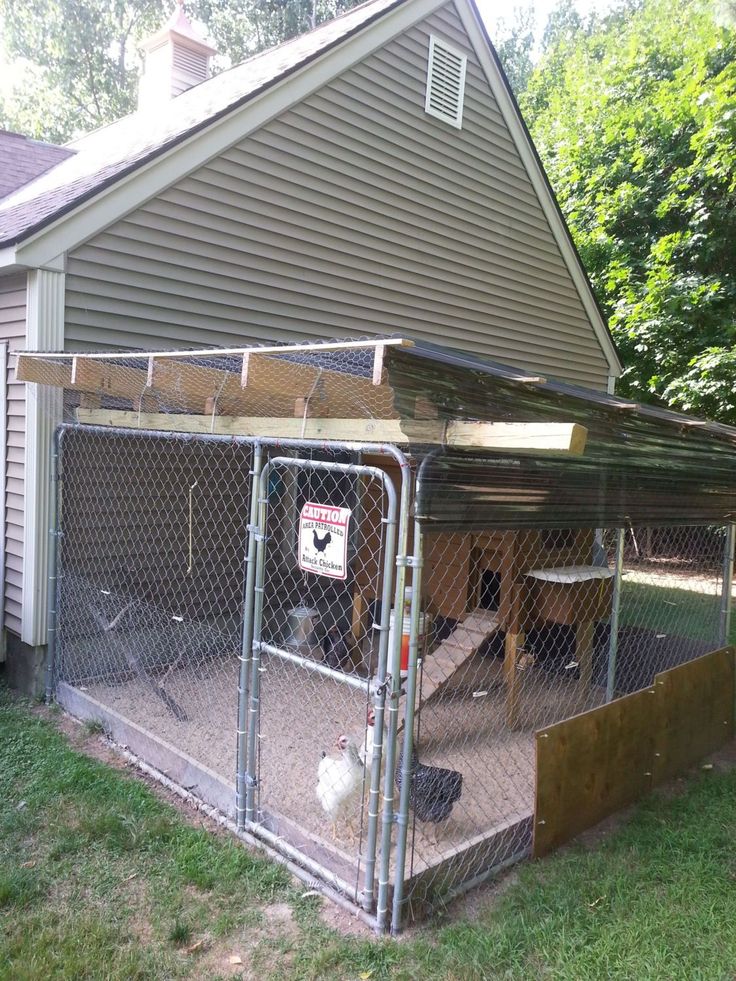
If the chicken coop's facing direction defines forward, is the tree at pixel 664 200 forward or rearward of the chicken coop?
rearward
